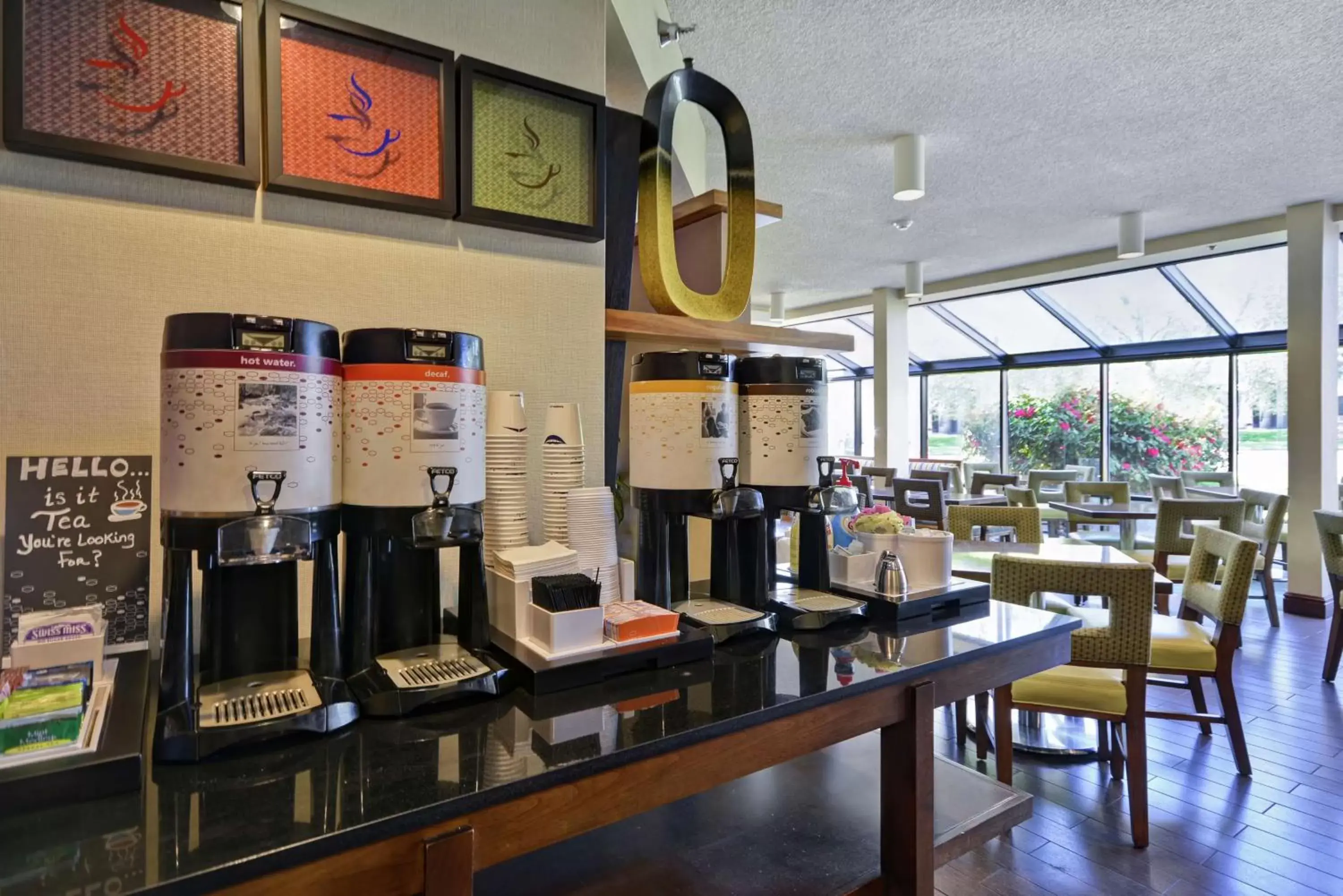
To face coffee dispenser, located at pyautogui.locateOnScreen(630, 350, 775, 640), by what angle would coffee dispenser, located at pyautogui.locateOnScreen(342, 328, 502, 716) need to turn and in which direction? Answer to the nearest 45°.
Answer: approximately 45° to its left

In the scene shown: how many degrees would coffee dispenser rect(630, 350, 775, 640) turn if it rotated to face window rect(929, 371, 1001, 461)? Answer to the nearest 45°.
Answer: approximately 90° to its left

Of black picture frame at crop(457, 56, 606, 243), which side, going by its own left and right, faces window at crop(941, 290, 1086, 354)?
left

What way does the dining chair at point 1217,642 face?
to the viewer's left

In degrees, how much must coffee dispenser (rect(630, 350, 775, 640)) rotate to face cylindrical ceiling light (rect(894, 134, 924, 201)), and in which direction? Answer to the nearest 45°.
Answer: approximately 90° to its left

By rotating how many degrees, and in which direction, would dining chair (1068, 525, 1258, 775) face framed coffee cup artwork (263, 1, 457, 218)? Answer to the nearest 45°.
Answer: approximately 45° to its left

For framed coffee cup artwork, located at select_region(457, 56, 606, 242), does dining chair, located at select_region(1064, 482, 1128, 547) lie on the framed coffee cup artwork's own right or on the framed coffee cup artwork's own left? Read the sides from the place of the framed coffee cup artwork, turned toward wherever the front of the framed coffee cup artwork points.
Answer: on the framed coffee cup artwork's own left

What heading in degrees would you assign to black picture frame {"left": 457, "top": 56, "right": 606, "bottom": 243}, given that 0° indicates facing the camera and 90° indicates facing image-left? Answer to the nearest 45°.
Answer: approximately 315°
